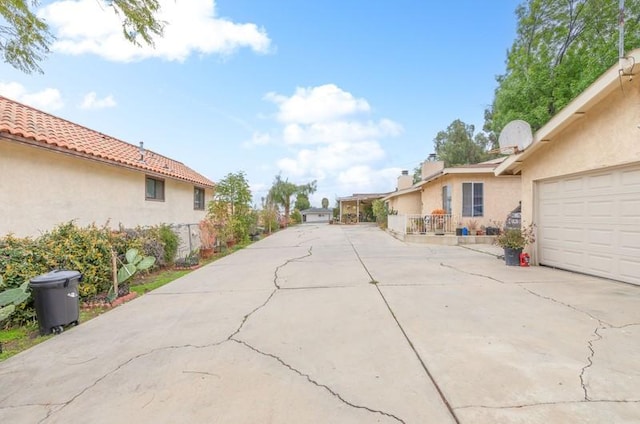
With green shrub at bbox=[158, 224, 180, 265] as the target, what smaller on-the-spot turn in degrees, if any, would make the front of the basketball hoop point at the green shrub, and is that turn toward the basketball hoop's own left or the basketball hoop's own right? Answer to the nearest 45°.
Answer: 0° — it already faces it

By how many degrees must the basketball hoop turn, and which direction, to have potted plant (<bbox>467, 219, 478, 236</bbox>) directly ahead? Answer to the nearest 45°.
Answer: approximately 135° to its right

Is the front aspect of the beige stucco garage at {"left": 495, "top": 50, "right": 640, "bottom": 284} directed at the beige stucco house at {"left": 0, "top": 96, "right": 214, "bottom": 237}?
yes

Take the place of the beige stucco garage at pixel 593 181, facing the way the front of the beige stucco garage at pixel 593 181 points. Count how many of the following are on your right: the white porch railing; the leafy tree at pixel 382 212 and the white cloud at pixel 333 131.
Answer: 3

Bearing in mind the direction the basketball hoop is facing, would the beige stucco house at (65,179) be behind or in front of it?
in front

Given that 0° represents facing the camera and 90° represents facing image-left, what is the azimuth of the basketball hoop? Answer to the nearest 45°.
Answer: approximately 45°

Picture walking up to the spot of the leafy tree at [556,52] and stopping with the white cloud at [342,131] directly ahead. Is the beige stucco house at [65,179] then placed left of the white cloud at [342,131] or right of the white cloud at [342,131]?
left

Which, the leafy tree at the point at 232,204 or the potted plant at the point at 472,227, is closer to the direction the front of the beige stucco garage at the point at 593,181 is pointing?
the leafy tree

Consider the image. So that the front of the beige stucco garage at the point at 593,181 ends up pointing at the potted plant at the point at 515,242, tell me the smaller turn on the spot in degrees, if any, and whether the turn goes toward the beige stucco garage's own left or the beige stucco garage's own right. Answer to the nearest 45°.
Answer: approximately 90° to the beige stucco garage's own right

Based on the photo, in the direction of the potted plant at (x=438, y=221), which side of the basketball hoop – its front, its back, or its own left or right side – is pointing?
right

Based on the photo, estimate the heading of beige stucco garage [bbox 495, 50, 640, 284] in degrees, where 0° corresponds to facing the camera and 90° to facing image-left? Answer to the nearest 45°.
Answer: approximately 45°

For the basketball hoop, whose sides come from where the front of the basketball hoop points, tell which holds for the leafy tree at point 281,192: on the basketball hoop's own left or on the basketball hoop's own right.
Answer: on the basketball hoop's own right

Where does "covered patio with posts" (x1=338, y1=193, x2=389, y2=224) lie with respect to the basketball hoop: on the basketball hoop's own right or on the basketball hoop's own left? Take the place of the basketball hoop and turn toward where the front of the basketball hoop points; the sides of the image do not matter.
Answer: on the basketball hoop's own right

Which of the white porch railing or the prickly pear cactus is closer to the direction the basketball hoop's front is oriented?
the prickly pear cactus

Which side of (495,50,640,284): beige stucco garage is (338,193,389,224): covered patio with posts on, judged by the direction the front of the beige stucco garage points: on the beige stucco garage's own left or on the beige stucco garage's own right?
on the beige stucco garage's own right
